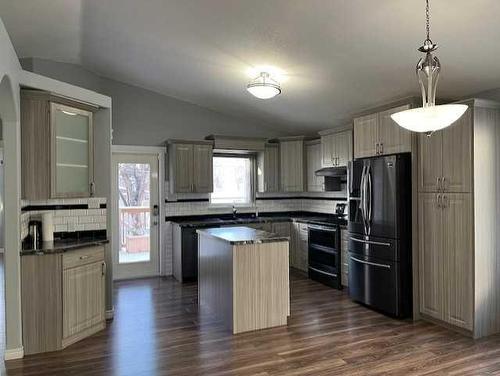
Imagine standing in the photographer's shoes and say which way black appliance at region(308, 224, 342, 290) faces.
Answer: facing the viewer and to the left of the viewer

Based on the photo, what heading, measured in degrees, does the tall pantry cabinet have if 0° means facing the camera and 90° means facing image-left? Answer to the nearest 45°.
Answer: approximately 45°

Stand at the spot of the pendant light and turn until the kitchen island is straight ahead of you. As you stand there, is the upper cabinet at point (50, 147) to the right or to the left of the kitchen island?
left

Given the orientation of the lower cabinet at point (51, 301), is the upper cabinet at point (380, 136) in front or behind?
in front

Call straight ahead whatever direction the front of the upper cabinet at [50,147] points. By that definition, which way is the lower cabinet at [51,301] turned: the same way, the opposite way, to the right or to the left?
the same way

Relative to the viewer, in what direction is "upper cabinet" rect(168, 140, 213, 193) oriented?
toward the camera

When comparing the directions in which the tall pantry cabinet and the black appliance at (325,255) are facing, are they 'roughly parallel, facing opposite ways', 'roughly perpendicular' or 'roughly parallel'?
roughly parallel

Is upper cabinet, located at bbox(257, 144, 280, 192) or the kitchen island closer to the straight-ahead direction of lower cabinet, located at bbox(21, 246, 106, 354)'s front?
the kitchen island

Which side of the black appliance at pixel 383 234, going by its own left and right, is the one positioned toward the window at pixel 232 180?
right

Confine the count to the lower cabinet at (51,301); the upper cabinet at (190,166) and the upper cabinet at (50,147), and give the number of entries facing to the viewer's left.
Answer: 0

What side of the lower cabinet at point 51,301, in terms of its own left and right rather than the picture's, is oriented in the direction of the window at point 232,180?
left

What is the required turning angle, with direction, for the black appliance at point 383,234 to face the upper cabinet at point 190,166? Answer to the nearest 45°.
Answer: approximately 45° to its right

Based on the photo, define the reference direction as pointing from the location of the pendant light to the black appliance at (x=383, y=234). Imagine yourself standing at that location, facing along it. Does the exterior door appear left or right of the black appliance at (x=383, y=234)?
left

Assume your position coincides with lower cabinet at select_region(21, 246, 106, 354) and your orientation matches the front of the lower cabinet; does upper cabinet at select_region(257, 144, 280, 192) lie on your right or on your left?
on your left
